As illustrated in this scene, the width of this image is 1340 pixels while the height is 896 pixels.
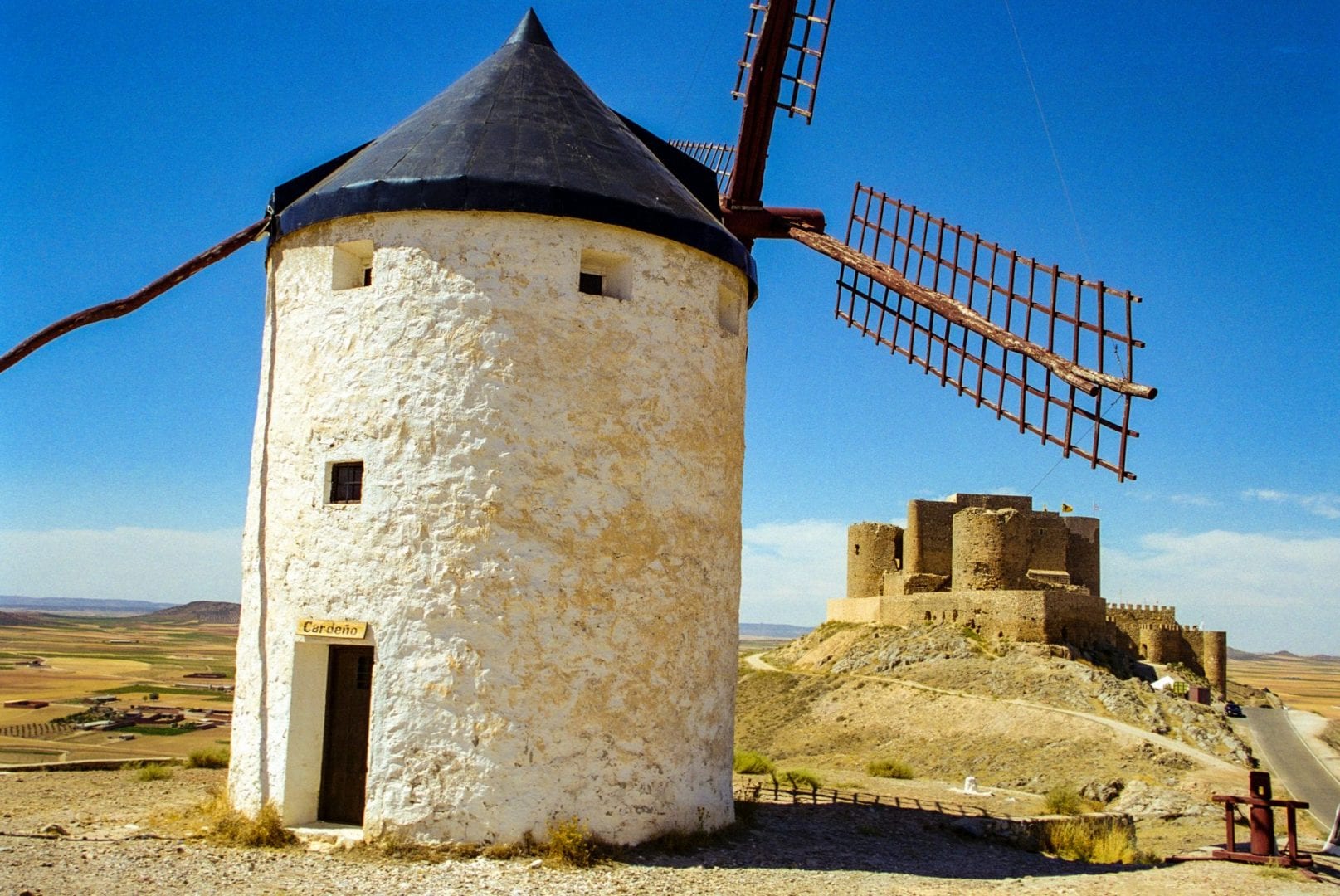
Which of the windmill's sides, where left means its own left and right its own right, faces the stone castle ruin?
back

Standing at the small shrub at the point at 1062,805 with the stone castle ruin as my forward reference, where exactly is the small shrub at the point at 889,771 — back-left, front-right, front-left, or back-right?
front-left

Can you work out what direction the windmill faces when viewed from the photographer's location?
facing the viewer and to the left of the viewer

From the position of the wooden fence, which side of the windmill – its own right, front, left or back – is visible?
back

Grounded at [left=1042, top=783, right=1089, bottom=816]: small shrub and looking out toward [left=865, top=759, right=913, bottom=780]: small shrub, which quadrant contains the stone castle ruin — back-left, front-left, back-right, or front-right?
front-right
